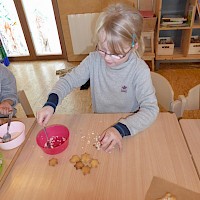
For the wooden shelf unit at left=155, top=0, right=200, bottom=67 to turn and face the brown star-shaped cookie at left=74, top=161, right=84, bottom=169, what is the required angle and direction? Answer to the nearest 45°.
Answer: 0° — it already faces it

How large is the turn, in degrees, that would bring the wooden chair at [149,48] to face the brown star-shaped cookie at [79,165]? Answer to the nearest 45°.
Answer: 0° — it already faces it

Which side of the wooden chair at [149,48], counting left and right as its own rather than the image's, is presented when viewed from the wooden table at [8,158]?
front

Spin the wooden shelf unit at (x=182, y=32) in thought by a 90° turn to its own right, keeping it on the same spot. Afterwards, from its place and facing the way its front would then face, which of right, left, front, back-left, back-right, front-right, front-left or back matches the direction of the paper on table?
left

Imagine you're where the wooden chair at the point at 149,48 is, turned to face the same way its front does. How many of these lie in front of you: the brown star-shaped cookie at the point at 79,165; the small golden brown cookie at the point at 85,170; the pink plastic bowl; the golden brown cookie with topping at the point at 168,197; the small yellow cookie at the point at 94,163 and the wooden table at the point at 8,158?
6

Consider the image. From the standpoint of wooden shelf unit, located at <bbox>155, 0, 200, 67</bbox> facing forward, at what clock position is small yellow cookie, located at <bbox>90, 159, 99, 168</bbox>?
The small yellow cookie is roughly at 12 o'clock from the wooden shelf unit.

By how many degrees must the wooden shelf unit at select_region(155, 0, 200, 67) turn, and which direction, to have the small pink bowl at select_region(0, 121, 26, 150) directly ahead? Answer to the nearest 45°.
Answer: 0° — it already faces it

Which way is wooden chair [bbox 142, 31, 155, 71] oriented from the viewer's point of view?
toward the camera

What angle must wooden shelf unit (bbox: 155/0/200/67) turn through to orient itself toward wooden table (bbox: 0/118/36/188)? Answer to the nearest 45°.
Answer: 0° — it already faces it

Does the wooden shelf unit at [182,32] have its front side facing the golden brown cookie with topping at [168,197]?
yes

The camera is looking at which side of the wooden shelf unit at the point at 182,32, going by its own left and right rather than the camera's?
front

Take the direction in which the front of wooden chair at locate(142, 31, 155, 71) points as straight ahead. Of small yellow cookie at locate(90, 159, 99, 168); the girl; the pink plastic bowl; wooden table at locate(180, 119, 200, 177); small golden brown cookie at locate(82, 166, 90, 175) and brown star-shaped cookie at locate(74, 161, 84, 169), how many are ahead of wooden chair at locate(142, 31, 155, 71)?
6

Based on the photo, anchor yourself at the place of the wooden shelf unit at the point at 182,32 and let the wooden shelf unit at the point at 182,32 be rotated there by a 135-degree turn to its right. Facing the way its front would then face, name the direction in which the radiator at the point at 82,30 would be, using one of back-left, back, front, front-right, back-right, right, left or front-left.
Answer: front-left

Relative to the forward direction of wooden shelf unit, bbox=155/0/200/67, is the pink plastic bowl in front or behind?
in front

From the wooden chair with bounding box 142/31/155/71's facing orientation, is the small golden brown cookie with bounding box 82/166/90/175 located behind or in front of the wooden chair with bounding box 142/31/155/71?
in front

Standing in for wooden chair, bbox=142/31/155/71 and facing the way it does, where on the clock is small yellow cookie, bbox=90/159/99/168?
The small yellow cookie is roughly at 12 o'clock from the wooden chair.
